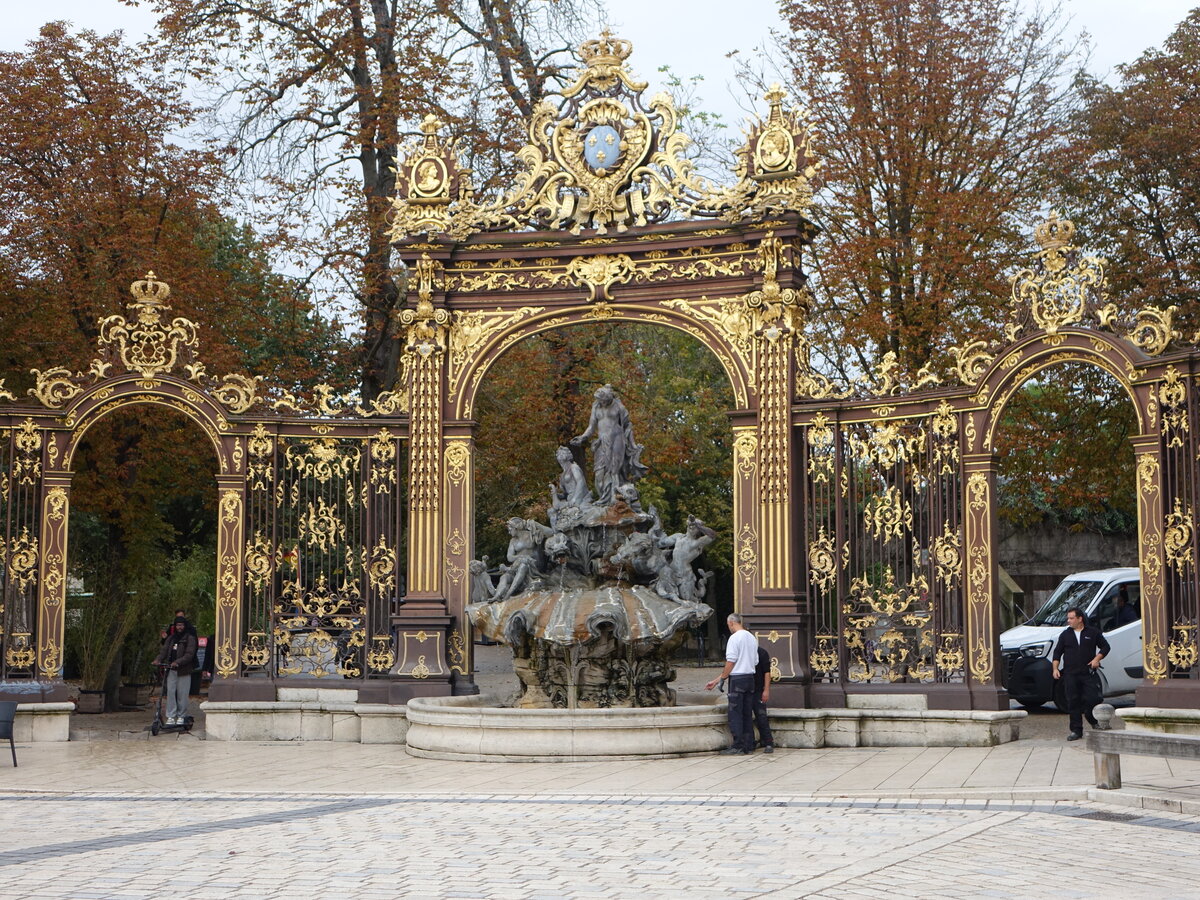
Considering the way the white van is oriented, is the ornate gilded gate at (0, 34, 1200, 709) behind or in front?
in front

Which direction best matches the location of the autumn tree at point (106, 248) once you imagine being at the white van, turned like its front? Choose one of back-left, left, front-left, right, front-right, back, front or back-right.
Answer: front-right

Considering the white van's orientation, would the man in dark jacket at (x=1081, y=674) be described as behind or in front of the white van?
in front

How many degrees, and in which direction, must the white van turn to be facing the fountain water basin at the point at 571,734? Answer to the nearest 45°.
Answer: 0° — it already faces it

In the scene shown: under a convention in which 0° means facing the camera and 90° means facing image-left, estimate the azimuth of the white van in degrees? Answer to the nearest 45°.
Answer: approximately 45°

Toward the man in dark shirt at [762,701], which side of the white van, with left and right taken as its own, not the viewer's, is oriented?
front

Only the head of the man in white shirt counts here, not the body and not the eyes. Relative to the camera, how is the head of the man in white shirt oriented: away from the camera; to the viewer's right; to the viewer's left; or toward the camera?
to the viewer's left
